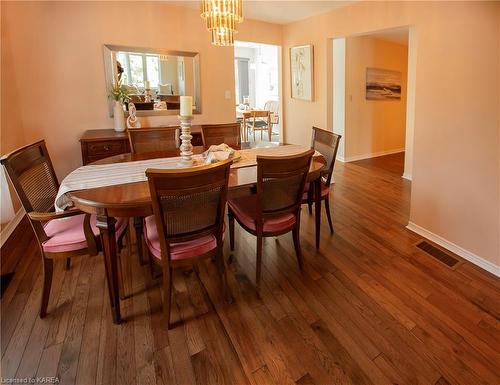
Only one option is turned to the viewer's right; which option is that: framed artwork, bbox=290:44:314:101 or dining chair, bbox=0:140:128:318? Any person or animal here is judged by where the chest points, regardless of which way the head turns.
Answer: the dining chair

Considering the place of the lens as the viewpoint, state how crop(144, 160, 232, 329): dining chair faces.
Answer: facing away from the viewer and to the left of the viewer

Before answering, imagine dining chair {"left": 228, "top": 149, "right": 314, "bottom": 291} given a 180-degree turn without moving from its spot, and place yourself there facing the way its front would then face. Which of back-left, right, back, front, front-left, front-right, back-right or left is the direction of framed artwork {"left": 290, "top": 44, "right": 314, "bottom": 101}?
back-left

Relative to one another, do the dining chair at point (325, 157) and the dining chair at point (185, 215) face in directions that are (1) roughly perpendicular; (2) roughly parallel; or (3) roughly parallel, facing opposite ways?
roughly perpendicular

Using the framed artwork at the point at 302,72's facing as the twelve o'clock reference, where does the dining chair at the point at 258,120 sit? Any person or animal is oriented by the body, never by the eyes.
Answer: The dining chair is roughly at 4 o'clock from the framed artwork.

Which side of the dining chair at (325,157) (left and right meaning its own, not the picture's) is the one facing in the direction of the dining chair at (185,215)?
front

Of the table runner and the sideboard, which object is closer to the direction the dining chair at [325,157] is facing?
the table runner

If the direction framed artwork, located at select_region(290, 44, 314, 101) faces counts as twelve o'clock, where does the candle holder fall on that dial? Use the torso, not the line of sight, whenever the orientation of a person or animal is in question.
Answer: The candle holder is roughly at 11 o'clock from the framed artwork.

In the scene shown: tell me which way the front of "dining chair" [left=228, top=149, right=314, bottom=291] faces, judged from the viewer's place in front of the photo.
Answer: facing away from the viewer and to the left of the viewer

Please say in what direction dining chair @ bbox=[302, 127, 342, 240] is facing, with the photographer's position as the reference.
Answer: facing the viewer and to the left of the viewer

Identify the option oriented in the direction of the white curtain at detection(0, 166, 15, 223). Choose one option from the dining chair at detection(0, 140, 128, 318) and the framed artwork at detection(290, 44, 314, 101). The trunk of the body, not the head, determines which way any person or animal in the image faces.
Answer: the framed artwork

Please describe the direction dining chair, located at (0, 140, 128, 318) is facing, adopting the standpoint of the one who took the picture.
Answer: facing to the right of the viewer
